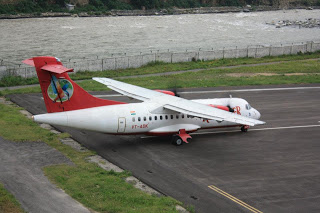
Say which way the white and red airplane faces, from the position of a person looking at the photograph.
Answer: facing away from the viewer and to the right of the viewer
